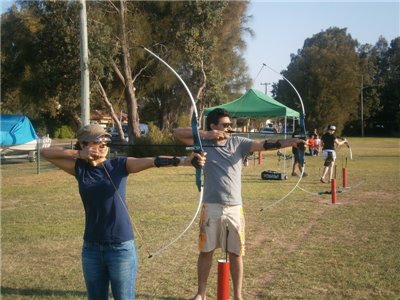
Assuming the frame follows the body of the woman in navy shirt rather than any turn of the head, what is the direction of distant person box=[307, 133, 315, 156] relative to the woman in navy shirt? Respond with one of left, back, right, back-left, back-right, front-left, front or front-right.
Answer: back-left

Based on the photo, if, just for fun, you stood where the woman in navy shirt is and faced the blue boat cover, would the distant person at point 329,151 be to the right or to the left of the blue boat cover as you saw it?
right

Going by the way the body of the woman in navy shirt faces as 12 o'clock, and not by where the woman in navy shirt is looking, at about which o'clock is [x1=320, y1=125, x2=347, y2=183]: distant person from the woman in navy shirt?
The distant person is roughly at 7 o'clock from the woman in navy shirt.

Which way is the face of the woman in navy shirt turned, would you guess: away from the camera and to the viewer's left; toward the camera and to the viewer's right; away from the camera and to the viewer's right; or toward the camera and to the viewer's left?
toward the camera and to the viewer's right

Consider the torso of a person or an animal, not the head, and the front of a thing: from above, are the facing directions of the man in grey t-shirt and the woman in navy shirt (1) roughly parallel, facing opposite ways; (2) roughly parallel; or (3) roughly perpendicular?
roughly parallel

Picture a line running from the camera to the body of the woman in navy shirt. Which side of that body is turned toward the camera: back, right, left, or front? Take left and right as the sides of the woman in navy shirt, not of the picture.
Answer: front

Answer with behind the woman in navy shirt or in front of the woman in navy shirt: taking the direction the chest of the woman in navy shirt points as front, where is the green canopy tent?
behind

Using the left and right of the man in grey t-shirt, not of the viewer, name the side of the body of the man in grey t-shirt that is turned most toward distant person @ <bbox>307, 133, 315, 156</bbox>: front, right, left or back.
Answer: back

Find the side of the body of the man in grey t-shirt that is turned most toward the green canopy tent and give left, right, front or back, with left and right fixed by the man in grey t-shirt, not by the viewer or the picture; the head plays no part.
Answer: back

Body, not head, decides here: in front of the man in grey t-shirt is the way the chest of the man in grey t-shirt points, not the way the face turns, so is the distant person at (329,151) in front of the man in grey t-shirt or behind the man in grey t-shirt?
behind

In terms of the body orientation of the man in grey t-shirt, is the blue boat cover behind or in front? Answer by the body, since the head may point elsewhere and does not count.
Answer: behind

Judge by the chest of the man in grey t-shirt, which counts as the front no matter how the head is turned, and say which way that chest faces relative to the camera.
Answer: toward the camera

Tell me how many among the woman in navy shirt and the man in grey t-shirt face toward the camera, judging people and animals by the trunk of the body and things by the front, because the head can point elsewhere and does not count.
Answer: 2

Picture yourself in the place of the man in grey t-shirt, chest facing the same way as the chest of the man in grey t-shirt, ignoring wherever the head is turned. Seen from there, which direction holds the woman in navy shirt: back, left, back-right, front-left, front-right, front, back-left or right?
front-right

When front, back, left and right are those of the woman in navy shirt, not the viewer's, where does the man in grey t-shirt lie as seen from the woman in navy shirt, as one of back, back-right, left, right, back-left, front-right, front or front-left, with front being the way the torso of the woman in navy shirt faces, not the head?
back-left
